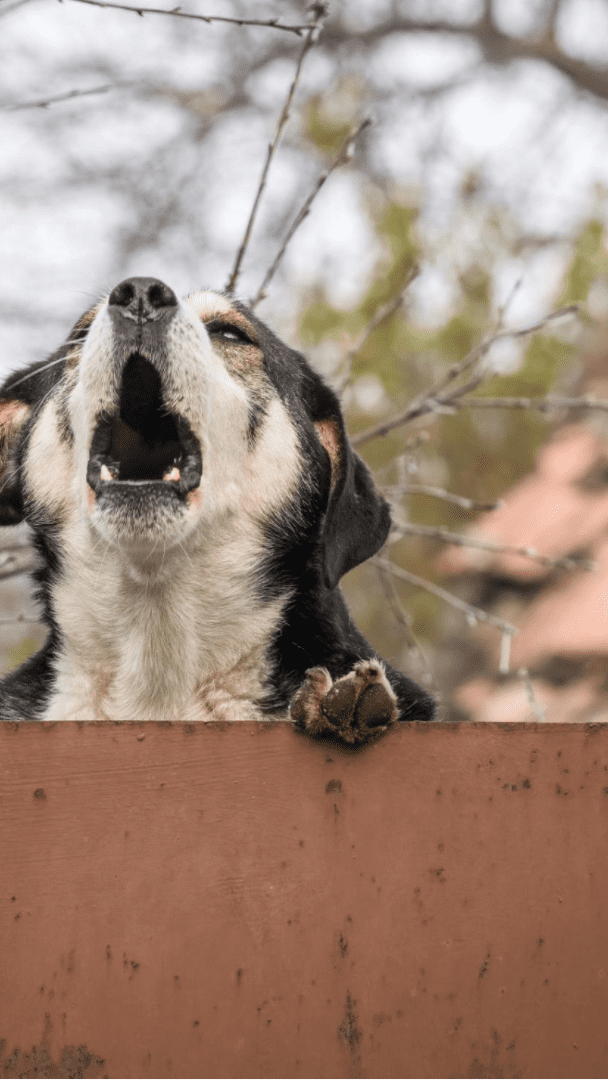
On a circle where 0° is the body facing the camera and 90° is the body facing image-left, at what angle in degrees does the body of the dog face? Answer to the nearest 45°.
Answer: approximately 0°

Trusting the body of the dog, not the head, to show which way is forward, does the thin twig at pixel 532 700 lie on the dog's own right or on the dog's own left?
on the dog's own left
